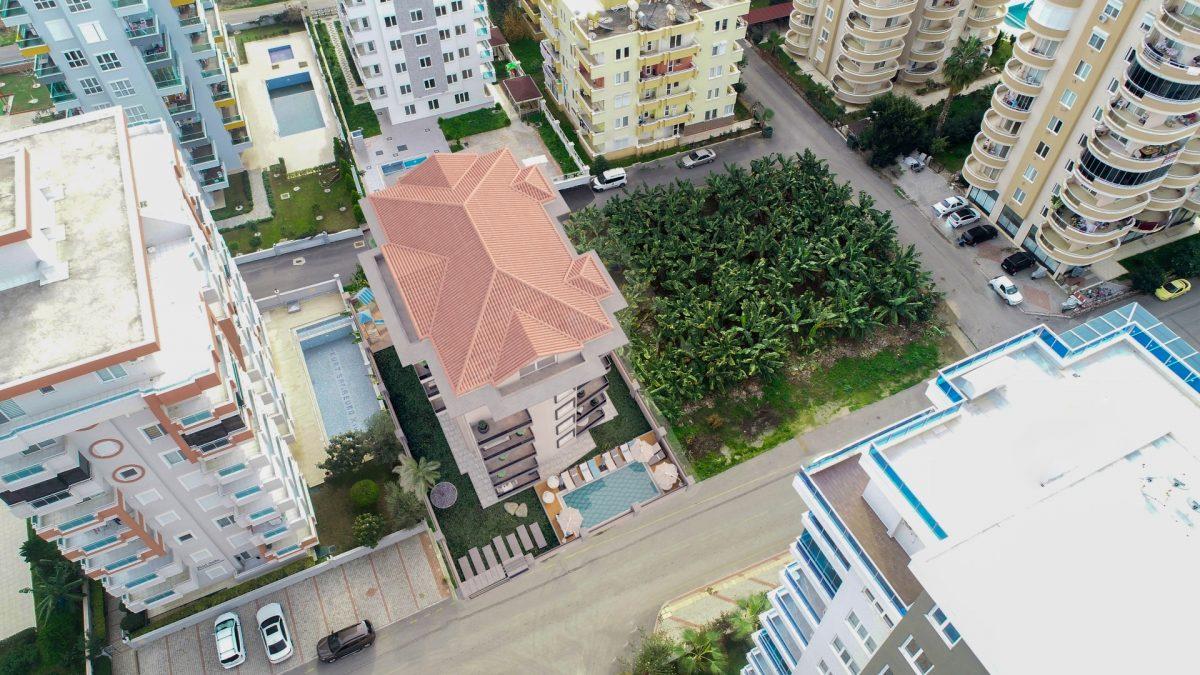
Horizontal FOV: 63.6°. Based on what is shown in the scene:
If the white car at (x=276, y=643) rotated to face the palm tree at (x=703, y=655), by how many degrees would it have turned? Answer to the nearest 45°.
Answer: approximately 90° to its right

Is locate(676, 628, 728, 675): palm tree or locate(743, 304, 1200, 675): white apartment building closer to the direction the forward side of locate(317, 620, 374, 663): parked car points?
the white apartment building

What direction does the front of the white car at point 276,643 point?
away from the camera

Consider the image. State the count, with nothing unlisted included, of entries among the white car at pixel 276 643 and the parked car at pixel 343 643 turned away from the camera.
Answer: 1

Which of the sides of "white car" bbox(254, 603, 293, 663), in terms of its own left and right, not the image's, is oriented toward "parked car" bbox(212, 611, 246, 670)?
left

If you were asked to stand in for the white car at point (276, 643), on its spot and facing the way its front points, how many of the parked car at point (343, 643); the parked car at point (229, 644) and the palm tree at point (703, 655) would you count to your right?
2

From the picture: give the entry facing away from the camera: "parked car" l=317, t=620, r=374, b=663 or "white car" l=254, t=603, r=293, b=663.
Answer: the white car
